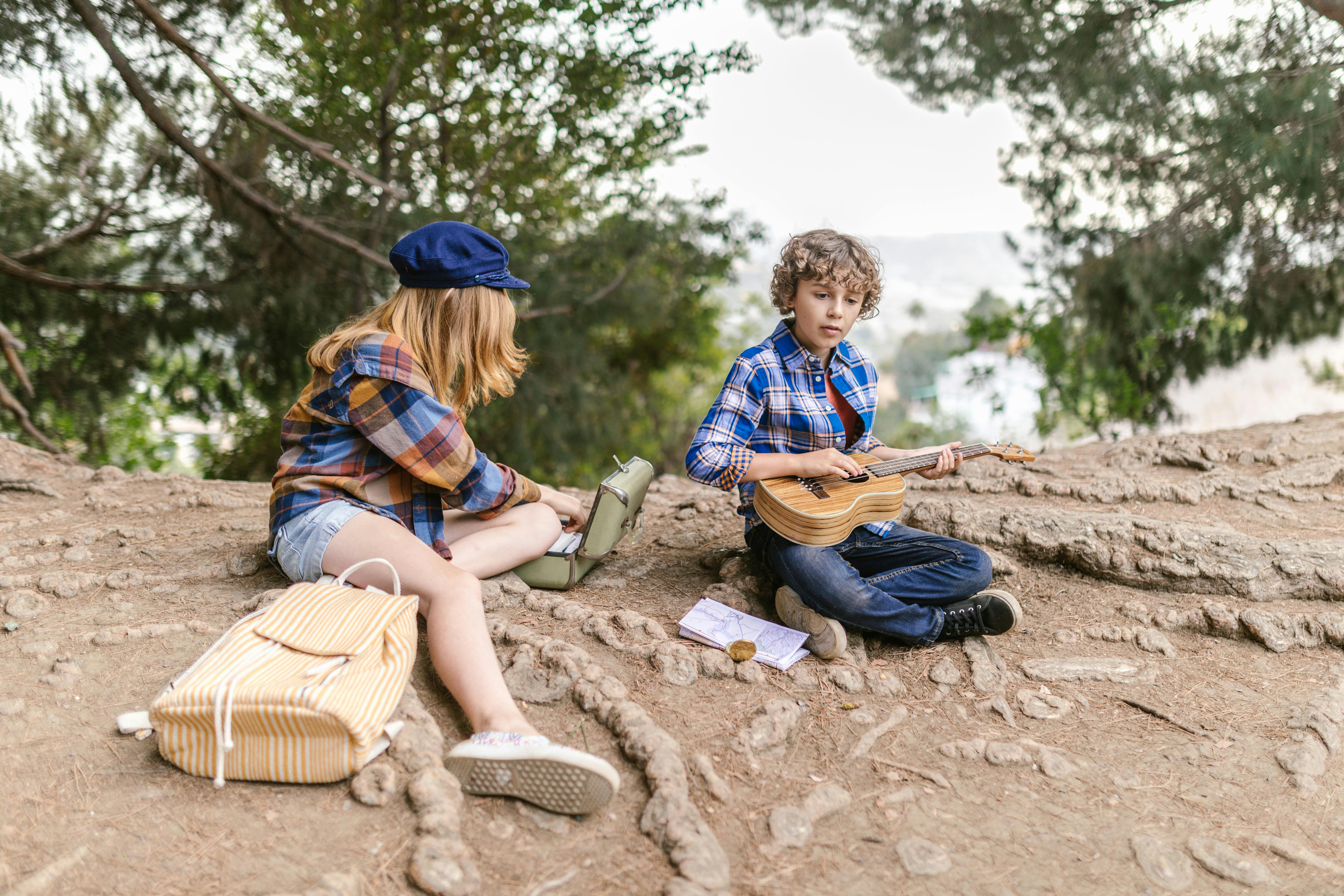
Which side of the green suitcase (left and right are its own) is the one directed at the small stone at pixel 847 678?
back

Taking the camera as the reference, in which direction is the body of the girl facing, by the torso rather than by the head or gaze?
to the viewer's right

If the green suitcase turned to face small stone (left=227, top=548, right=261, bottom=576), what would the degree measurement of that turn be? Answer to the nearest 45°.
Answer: approximately 45° to its left

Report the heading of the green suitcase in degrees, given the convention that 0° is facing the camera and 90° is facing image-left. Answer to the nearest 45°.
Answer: approximately 135°

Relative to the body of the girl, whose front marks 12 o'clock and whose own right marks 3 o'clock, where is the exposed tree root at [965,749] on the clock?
The exposed tree root is roughly at 1 o'clock from the girl.

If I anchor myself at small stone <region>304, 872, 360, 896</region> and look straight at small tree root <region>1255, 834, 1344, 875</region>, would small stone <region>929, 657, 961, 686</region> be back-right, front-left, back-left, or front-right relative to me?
front-left

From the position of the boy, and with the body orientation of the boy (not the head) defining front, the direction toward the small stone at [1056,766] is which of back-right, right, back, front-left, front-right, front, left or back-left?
front

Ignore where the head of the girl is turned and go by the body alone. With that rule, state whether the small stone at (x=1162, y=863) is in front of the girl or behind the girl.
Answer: in front

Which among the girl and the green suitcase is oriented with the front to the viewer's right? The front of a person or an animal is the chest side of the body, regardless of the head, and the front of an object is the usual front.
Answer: the girl

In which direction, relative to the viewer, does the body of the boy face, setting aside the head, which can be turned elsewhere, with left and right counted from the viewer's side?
facing the viewer and to the right of the viewer

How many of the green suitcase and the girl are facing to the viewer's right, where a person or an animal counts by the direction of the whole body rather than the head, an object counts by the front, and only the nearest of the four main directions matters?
1

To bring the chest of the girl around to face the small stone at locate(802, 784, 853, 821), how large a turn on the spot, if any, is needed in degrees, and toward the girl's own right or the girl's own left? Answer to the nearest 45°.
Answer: approximately 45° to the girl's own right
